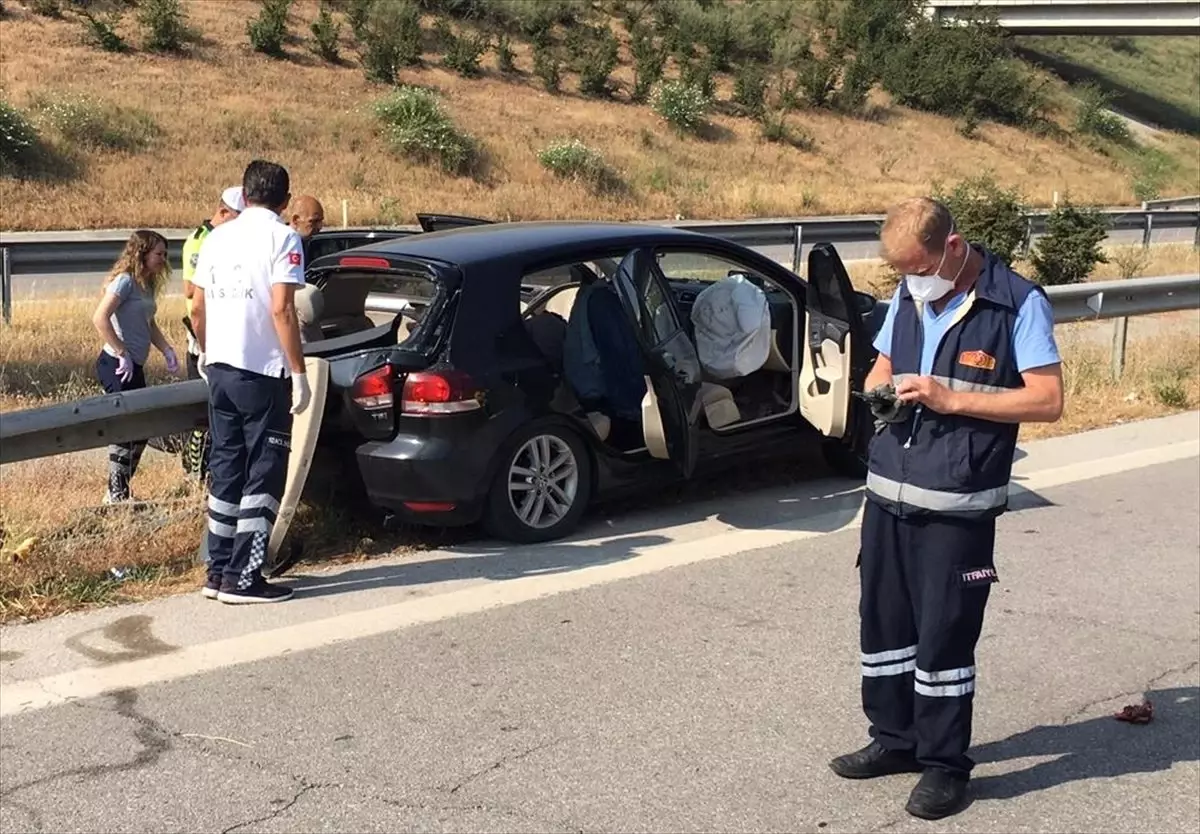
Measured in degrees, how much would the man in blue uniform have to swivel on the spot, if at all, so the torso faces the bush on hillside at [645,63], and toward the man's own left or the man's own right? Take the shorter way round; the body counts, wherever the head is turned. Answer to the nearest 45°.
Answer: approximately 135° to the man's own right

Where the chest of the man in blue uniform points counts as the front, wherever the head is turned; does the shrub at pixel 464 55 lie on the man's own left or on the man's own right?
on the man's own right

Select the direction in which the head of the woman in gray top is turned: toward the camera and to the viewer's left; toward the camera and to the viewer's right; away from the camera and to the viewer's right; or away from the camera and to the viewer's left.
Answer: toward the camera and to the viewer's right

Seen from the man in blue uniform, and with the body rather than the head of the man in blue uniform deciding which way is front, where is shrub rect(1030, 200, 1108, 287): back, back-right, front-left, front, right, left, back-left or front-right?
back-right

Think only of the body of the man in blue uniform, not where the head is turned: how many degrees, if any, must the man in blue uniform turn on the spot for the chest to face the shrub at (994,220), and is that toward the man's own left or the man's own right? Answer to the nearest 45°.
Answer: approximately 135° to the man's own right

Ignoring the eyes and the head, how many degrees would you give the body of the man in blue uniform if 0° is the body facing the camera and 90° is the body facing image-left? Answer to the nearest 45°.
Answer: approximately 45°

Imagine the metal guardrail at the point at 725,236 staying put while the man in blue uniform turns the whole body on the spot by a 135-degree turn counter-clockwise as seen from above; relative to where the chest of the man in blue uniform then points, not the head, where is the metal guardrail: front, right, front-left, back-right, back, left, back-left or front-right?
left

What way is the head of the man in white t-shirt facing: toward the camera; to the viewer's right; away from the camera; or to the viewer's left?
away from the camera
